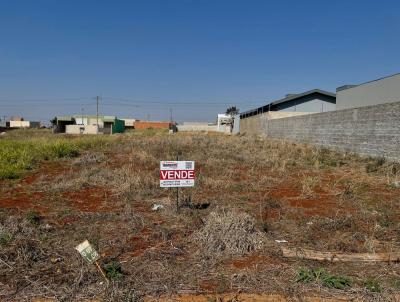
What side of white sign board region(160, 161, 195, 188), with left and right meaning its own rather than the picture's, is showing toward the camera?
front

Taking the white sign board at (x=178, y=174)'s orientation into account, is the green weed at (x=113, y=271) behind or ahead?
ahead

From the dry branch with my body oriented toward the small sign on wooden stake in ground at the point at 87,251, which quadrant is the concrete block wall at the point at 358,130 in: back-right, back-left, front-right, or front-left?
back-right

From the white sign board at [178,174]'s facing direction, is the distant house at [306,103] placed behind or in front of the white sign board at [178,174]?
behind

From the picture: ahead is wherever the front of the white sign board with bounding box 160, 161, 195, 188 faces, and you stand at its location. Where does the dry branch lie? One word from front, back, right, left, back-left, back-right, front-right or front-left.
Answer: front-left

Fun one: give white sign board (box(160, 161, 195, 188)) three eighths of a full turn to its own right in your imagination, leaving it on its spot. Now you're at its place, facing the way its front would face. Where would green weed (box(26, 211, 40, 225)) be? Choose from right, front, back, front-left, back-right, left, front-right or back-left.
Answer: front-left

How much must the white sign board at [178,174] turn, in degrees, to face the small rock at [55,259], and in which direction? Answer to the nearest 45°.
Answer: approximately 45° to its right

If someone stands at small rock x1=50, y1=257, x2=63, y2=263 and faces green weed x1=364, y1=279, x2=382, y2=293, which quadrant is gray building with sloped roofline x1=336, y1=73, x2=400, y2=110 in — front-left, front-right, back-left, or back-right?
front-left

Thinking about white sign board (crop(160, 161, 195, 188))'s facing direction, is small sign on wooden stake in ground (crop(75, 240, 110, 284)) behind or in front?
in front

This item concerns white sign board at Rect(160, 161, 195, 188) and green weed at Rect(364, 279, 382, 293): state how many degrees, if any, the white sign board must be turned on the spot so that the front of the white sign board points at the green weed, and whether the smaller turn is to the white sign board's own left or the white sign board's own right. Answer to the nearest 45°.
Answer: approximately 45° to the white sign board's own left

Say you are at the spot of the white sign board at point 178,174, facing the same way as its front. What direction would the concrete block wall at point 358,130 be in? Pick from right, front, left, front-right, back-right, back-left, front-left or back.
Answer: back-left

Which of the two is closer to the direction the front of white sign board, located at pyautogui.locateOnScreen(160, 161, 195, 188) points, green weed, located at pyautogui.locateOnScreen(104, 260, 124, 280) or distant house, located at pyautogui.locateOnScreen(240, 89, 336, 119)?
the green weed
